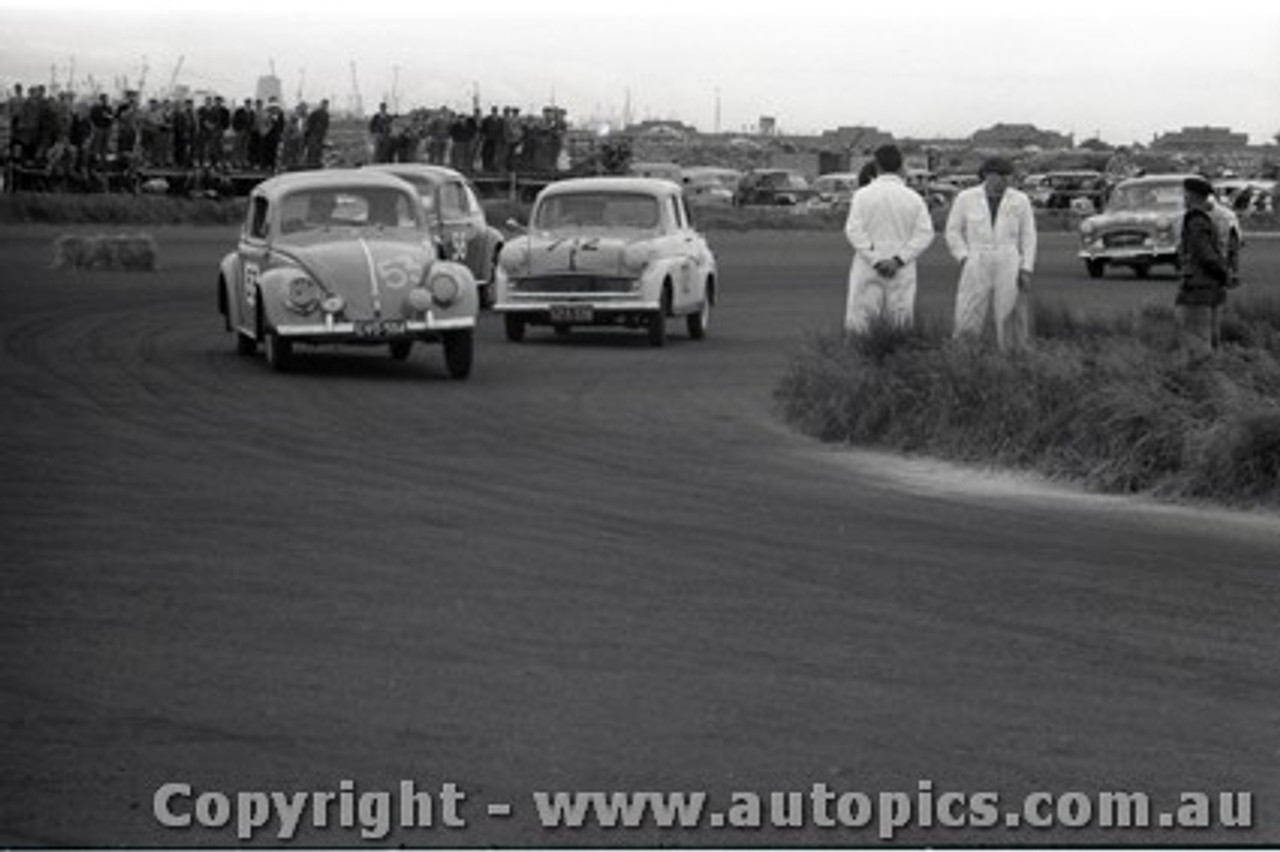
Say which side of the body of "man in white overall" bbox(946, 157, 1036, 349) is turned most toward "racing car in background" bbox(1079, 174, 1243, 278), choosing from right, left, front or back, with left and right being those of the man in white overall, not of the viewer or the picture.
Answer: back

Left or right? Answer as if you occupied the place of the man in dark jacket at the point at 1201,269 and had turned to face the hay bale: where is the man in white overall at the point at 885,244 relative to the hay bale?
left

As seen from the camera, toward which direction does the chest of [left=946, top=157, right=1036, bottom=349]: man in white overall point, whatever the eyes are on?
toward the camera

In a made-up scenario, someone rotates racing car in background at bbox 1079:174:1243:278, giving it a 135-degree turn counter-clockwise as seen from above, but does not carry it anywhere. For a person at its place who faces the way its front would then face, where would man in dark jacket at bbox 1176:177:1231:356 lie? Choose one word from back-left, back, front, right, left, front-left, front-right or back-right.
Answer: right

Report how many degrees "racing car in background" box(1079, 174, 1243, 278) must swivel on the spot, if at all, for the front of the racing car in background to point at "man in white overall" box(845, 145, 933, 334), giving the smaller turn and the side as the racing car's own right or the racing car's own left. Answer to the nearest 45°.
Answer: approximately 45° to the racing car's own left
